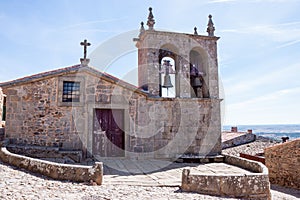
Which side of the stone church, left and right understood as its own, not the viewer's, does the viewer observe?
front

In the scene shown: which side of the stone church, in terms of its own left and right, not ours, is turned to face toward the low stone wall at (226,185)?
front

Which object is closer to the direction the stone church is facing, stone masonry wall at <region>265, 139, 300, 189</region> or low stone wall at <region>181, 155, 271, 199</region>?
the low stone wall

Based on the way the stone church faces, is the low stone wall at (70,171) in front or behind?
in front

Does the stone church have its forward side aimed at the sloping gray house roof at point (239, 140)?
no

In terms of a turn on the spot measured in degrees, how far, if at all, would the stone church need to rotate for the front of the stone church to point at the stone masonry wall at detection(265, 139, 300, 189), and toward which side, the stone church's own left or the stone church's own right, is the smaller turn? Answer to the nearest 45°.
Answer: approximately 90° to the stone church's own left
